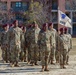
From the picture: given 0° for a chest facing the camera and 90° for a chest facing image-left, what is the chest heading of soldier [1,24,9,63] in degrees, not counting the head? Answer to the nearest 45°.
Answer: approximately 315°

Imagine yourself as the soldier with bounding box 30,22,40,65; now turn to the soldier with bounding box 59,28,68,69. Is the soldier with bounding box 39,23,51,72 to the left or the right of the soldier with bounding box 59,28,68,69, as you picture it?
right
